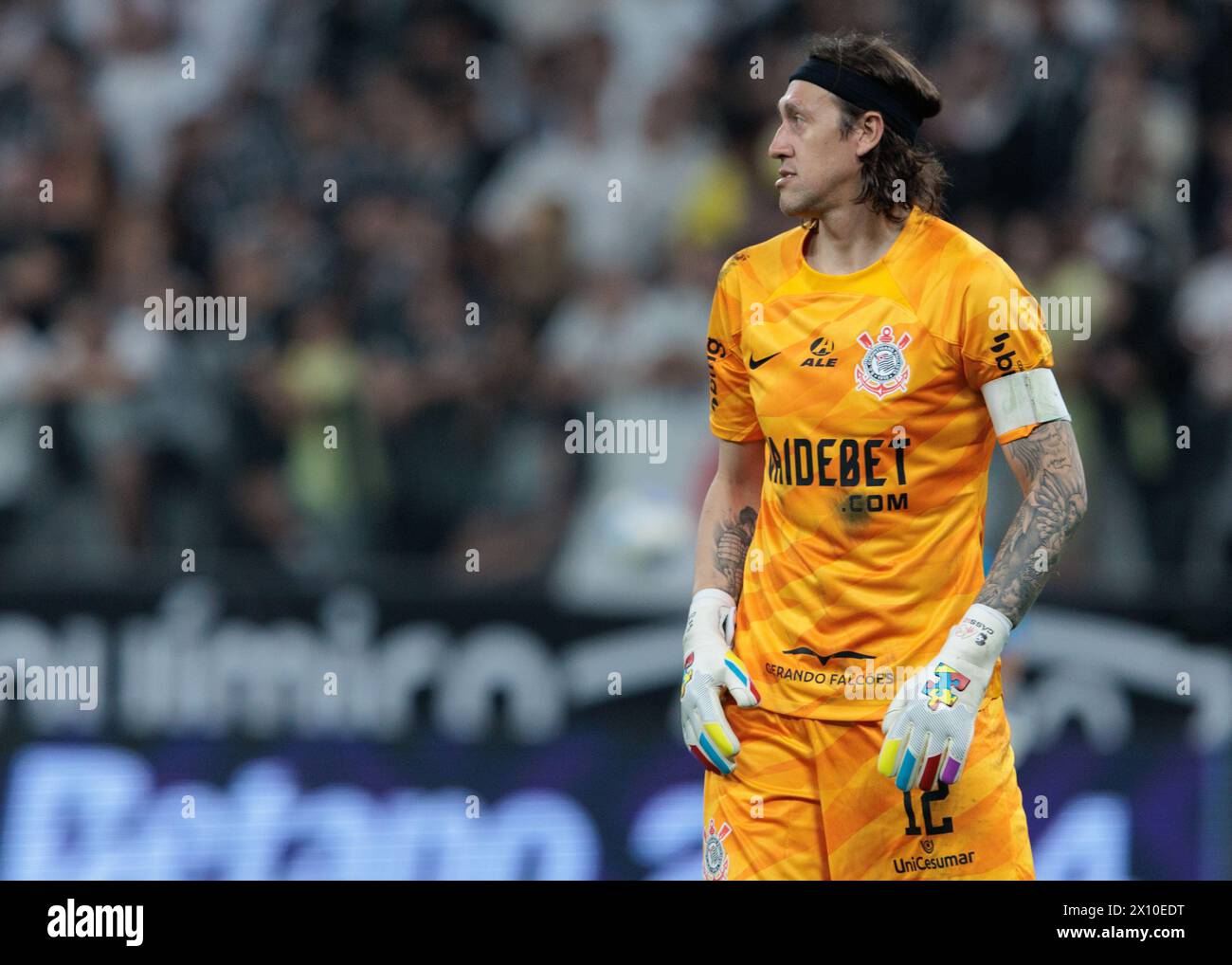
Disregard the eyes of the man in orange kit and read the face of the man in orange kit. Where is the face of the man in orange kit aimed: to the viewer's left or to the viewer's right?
to the viewer's left

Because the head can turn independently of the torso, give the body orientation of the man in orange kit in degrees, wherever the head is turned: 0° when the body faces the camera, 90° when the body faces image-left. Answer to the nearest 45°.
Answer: approximately 45°
